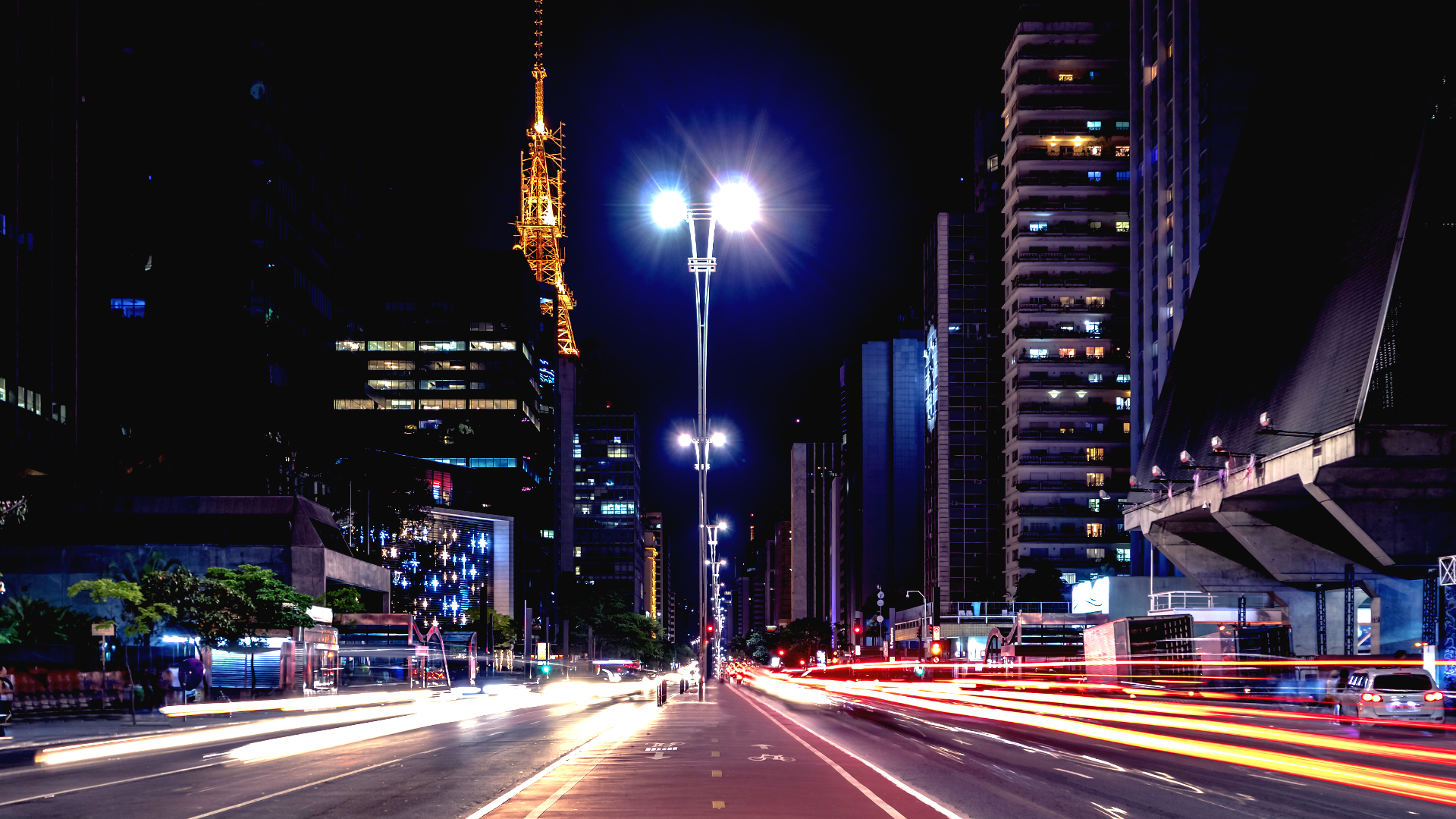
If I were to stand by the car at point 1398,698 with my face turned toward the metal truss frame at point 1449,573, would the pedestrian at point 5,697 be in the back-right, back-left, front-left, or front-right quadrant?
back-left

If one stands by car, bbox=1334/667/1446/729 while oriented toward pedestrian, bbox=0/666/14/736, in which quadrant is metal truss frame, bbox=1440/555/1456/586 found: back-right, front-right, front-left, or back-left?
back-right
